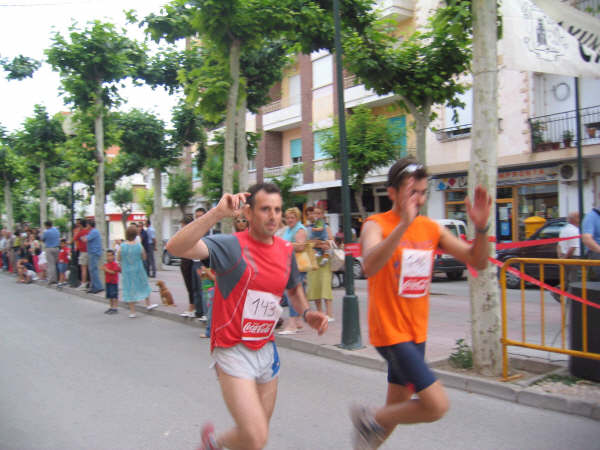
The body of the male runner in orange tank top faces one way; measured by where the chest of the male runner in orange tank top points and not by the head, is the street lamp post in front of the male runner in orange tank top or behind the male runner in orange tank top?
behind

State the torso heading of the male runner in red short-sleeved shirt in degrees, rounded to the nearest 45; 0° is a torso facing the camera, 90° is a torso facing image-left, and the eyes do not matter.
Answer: approximately 315°

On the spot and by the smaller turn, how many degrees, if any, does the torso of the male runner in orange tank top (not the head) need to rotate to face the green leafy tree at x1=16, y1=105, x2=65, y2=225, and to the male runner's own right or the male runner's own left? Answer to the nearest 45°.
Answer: approximately 180°

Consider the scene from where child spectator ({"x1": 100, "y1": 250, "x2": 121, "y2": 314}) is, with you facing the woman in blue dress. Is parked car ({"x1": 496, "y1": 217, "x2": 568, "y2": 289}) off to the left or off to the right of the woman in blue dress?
left

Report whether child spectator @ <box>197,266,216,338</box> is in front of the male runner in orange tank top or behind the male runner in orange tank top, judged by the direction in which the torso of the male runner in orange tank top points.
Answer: behind
